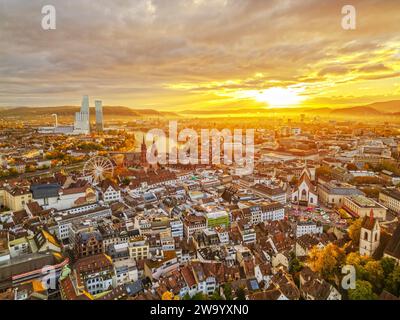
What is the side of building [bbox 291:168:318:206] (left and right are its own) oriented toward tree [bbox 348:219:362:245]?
front

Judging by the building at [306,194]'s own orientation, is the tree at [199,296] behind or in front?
in front

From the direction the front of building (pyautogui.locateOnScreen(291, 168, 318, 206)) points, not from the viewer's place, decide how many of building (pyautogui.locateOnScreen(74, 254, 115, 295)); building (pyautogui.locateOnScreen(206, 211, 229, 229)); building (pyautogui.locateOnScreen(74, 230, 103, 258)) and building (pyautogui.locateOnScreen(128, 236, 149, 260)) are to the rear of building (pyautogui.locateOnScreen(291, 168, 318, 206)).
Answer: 0

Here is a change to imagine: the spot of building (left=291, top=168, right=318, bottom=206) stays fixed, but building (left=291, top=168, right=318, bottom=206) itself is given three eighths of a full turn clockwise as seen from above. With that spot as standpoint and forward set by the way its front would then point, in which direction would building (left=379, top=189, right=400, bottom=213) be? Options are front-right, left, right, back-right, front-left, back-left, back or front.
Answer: back-right

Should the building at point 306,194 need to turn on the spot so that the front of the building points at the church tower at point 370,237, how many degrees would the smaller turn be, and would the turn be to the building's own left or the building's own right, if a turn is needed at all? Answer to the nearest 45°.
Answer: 0° — it already faces it

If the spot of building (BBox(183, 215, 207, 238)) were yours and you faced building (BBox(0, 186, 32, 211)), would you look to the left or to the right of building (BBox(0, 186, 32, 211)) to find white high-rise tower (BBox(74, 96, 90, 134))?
right

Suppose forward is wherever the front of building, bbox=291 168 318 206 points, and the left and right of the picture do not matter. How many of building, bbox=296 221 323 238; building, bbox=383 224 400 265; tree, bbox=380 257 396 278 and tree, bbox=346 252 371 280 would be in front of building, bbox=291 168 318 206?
4

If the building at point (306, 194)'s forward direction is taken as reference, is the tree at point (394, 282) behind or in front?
in front

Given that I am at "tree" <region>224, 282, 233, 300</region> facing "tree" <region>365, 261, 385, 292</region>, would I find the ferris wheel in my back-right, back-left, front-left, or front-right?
back-left

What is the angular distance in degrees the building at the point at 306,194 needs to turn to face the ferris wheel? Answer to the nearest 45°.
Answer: approximately 90° to its right

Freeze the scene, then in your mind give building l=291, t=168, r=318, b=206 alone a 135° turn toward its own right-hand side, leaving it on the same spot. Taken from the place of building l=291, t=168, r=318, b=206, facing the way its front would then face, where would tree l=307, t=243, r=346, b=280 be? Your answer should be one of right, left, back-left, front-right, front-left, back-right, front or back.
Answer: back-left

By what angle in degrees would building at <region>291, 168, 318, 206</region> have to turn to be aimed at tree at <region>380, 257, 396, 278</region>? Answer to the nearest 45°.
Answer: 0° — it already faces it

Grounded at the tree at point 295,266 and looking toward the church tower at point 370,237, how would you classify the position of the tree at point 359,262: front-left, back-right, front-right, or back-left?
front-right

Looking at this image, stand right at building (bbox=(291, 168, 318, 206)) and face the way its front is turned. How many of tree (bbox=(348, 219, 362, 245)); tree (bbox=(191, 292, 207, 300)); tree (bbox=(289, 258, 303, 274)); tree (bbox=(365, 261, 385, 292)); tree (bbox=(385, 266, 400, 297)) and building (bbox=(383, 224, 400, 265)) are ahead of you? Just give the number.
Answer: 6

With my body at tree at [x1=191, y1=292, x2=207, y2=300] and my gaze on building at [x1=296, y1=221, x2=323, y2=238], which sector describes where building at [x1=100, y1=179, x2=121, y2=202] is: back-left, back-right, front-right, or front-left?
front-left

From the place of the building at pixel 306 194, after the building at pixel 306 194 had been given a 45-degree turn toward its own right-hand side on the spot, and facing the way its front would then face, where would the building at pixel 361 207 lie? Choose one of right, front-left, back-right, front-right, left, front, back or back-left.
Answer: left

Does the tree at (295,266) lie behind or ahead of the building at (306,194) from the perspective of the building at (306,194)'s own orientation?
ahead

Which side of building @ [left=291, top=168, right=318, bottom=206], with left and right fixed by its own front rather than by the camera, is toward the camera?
front

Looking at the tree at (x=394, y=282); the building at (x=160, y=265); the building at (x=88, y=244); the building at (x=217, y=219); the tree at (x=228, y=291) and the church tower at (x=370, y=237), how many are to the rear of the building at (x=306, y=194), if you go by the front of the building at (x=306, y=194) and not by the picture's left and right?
0

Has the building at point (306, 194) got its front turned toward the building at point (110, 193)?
no

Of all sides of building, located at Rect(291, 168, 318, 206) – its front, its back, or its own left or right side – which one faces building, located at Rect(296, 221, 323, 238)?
front
